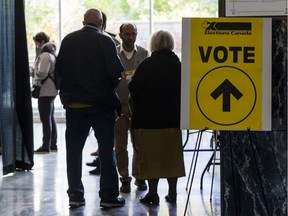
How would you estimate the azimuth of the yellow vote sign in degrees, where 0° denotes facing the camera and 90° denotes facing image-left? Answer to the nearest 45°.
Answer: approximately 0°

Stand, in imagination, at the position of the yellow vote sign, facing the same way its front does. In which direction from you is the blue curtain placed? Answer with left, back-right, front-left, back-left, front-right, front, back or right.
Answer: back-right

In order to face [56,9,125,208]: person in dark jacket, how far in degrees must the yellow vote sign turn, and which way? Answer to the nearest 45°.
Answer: approximately 135° to its right

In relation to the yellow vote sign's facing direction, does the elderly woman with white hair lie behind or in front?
behind

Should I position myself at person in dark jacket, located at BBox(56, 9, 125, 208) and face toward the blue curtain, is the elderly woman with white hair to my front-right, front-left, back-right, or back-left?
back-right

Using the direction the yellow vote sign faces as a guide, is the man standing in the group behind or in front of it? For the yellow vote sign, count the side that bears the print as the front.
behind

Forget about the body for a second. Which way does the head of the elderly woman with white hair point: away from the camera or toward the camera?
away from the camera
